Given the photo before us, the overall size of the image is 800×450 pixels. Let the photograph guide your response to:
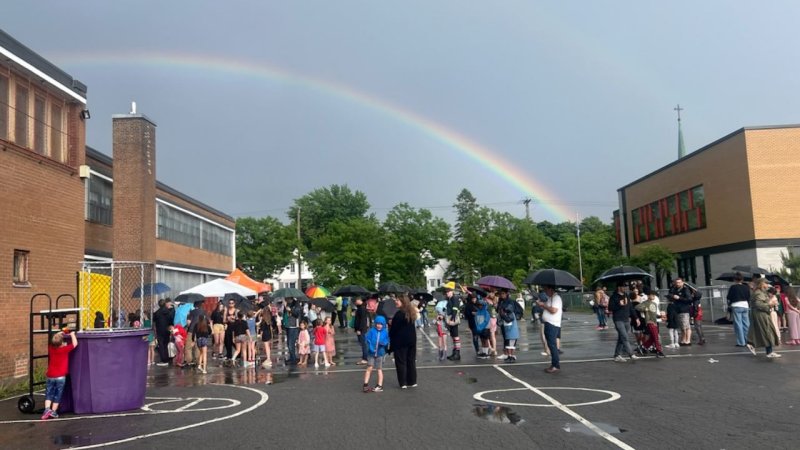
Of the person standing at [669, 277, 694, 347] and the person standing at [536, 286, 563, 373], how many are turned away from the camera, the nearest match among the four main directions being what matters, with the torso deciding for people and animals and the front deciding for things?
0

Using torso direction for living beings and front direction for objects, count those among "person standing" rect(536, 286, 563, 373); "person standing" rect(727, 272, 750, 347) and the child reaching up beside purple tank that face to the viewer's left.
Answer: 1

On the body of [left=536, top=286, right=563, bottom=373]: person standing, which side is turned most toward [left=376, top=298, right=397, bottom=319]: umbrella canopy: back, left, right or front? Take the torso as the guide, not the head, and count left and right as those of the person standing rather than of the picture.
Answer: front

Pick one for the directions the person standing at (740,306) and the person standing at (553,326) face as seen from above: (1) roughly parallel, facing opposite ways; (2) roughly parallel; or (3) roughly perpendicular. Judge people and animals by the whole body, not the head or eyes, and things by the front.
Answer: roughly perpendicular

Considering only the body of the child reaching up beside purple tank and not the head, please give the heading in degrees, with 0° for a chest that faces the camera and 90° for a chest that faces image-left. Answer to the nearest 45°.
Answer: approximately 225°

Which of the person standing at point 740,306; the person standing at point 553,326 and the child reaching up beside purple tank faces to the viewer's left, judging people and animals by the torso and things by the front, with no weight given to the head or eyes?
the person standing at point 553,326

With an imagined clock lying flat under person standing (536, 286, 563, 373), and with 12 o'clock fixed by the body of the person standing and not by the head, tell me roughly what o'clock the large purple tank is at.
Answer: The large purple tank is roughly at 11 o'clock from the person standing.

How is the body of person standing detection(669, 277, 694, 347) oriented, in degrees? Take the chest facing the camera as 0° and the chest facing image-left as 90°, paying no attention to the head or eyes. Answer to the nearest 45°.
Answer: approximately 45°

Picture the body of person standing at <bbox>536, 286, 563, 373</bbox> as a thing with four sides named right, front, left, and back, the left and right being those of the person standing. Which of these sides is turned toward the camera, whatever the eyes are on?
left
